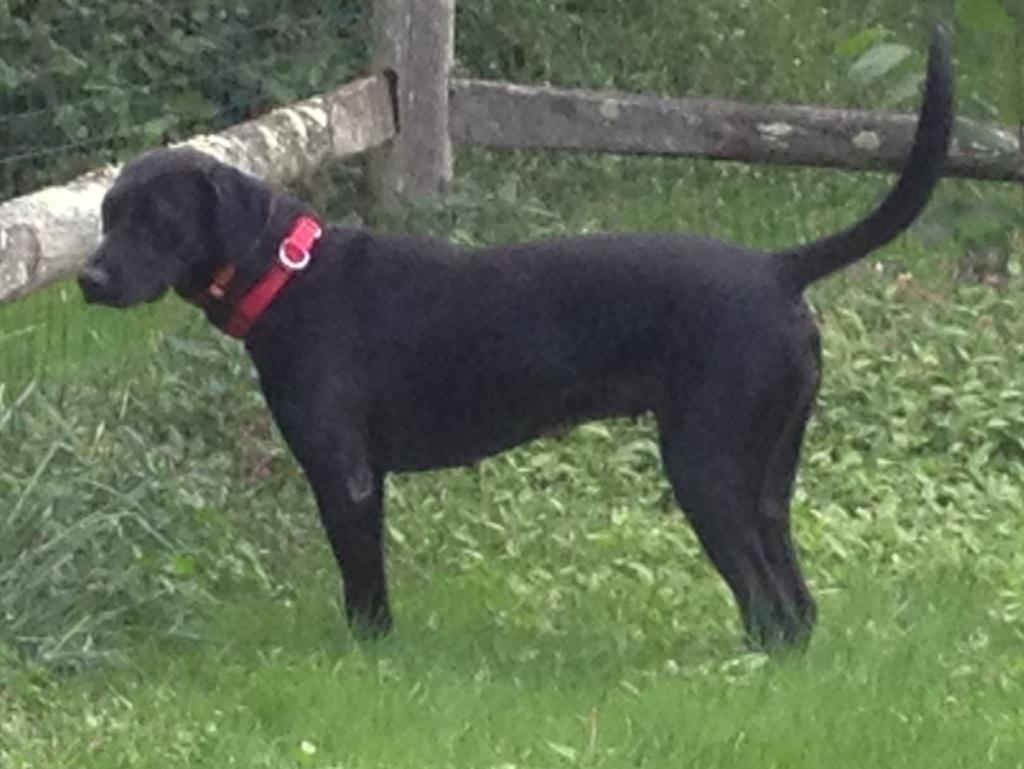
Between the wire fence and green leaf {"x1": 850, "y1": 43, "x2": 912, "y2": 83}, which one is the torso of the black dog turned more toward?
the wire fence

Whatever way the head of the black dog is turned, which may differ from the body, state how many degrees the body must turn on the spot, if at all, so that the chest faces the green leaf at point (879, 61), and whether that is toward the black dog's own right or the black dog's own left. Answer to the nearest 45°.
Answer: approximately 135° to the black dog's own right

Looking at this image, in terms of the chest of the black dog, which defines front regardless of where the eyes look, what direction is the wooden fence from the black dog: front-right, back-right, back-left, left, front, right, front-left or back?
right

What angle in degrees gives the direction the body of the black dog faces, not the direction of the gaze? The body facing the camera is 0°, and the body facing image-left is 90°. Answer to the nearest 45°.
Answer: approximately 90°

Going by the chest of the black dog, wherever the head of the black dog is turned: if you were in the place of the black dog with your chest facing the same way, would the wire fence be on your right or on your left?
on your right
